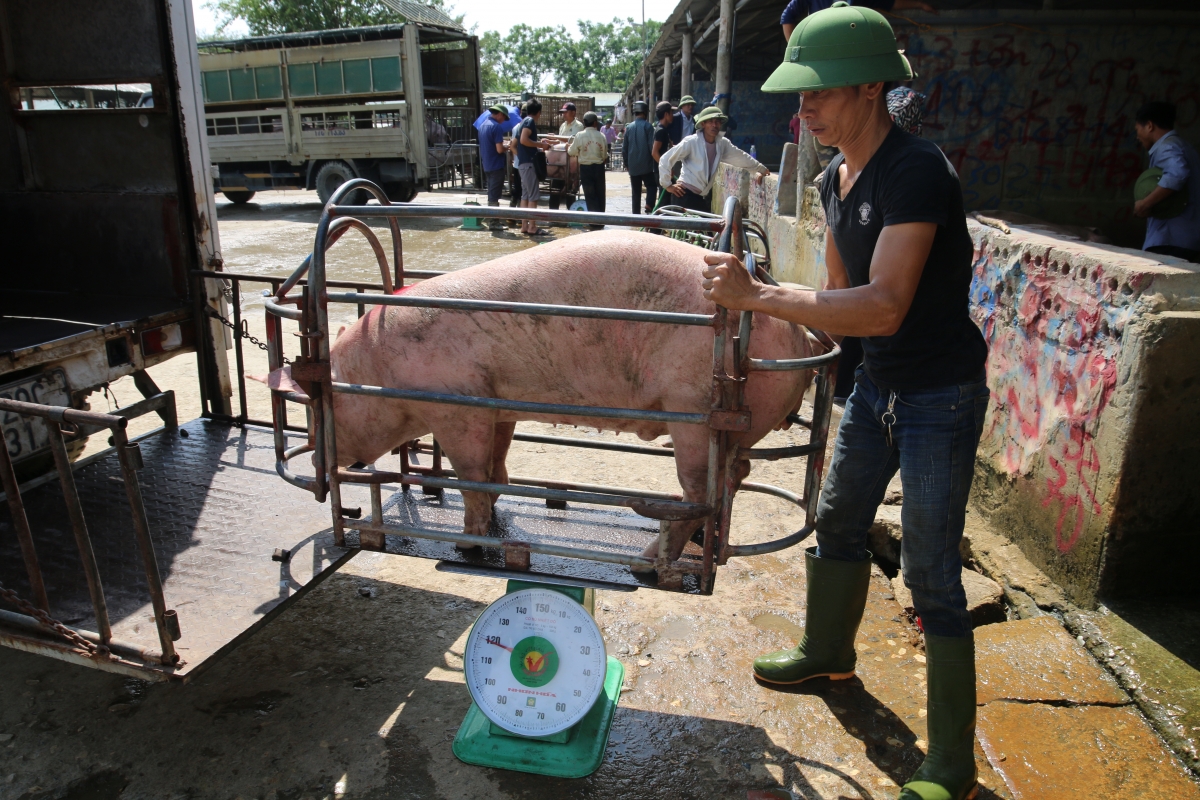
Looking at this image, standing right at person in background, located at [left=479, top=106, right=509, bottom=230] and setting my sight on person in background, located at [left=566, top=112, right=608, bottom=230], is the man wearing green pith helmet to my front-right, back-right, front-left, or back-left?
front-right

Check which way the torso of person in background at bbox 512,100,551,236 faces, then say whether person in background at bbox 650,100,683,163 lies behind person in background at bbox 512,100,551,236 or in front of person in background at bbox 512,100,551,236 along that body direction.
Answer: in front

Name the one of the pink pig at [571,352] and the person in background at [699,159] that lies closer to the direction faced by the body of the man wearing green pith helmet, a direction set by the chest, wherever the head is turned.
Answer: the pink pig

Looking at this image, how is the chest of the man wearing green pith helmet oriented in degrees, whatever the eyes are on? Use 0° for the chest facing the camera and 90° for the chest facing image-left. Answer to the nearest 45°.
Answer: approximately 45°

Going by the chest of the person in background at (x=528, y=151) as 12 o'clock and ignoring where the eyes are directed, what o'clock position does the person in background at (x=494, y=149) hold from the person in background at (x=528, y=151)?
the person in background at (x=494, y=149) is roughly at 8 o'clock from the person in background at (x=528, y=151).

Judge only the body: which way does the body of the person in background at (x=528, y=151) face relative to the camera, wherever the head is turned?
to the viewer's right

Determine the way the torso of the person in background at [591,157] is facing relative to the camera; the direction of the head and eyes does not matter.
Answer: away from the camera

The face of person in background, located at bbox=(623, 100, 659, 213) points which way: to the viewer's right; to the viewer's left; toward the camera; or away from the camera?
away from the camera

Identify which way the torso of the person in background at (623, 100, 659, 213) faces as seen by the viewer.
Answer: away from the camera

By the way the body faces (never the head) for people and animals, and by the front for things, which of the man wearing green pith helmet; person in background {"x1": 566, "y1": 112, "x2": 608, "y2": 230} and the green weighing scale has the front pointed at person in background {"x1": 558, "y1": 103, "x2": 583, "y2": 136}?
person in background {"x1": 566, "y1": 112, "x2": 608, "y2": 230}

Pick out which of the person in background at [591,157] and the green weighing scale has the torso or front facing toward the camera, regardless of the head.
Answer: the green weighing scale

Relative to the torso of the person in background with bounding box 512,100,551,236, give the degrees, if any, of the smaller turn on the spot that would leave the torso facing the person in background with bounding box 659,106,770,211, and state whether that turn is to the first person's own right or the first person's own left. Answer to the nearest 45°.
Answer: approximately 90° to the first person's own right

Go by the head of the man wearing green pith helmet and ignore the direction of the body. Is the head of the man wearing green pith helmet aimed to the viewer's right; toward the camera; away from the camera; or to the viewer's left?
to the viewer's left

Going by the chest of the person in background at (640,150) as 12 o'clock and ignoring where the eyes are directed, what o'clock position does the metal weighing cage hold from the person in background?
The metal weighing cage is roughly at 6 o'clock from the person in background.

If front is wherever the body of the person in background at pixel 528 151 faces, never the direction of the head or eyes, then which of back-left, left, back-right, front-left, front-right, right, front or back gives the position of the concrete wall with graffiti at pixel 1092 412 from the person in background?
right

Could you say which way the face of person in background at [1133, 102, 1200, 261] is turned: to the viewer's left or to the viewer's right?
to the viewer's left

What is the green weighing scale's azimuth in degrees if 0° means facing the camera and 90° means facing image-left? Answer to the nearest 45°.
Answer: approximately 0°
